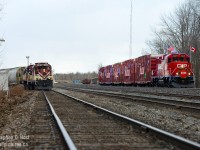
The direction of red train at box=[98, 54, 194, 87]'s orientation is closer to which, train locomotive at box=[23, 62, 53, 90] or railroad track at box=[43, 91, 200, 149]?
the railroad track

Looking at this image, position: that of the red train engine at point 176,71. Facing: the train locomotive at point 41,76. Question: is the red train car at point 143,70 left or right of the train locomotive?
right

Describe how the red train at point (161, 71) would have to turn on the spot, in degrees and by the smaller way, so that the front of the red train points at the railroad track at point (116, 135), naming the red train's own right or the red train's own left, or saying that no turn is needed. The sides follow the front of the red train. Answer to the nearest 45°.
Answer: approximately 45° to the red train's own right

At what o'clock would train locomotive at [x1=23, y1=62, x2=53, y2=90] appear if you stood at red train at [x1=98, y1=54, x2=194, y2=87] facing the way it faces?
The train locomotive is roughly at 5 o'clock from the red train.

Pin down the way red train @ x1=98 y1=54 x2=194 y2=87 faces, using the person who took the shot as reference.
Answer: facing the viewer and to the right of the viewer
